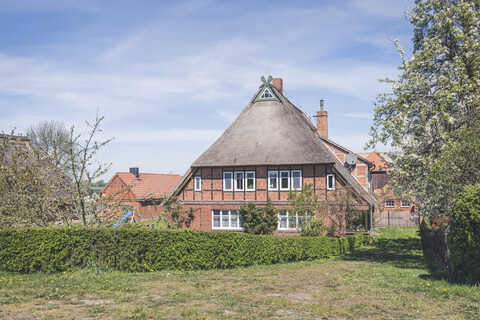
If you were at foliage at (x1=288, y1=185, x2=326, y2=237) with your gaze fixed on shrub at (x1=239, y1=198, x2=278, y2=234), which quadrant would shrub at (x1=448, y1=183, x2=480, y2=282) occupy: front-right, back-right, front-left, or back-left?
back-left

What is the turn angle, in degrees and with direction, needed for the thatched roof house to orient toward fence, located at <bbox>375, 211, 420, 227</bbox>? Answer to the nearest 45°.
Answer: approximately 135° to its left

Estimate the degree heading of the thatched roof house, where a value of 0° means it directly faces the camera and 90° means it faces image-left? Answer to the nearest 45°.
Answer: approximately 0°

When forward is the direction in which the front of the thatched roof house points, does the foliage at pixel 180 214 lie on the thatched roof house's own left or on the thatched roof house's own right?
on the thatched roof house's own right

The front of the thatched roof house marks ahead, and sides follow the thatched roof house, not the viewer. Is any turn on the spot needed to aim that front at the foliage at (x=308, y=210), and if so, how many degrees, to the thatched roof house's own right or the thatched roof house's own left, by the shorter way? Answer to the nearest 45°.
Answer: approximately 45° to the thatched roof house's own left
